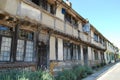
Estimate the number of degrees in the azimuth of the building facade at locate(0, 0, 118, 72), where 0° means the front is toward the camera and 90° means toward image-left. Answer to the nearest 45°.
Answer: approximately 315°
